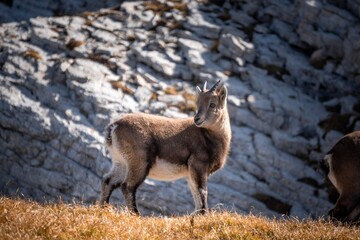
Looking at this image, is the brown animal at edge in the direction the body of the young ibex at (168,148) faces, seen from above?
yes

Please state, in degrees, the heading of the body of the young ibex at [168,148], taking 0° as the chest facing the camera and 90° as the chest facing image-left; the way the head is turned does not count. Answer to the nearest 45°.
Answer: approximately 270°
